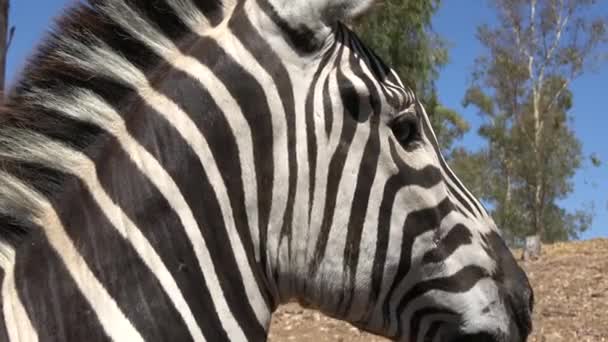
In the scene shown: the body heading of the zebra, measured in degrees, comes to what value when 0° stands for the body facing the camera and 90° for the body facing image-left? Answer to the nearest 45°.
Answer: approximately 270°

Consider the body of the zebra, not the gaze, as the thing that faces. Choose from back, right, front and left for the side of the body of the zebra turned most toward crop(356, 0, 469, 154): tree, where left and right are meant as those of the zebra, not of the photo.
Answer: left
